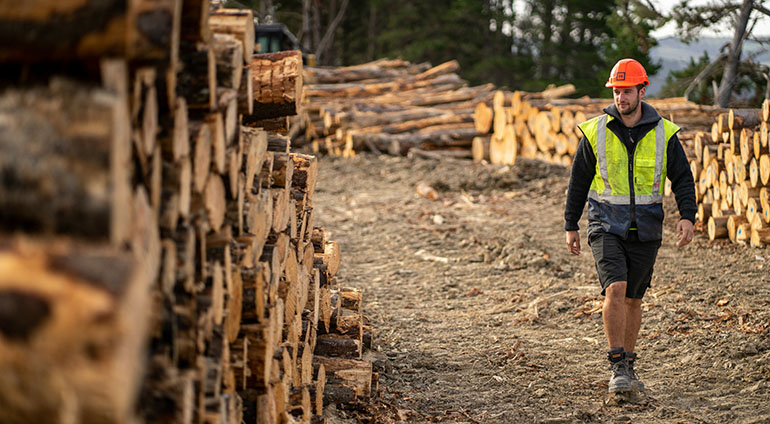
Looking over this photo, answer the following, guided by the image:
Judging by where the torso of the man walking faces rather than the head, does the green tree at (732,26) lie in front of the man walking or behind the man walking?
behind

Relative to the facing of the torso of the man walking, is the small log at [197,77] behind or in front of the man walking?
in front

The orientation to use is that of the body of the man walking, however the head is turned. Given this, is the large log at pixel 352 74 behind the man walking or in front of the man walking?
behind

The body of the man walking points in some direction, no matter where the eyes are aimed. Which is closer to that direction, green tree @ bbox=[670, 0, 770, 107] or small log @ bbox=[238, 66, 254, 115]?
the small log

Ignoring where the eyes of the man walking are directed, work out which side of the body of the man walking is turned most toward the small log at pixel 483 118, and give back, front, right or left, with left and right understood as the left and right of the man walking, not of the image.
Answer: back

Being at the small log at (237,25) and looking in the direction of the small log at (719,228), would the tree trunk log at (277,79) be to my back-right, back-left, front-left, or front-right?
front-left

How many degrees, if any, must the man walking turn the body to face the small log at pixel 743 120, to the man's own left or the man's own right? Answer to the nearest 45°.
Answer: approximately 180°

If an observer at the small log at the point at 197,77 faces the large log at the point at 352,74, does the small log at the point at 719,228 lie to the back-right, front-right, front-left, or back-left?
front-right

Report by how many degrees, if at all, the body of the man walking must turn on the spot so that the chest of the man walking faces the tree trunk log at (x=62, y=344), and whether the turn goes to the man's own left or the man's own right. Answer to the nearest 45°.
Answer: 0° — they already face it

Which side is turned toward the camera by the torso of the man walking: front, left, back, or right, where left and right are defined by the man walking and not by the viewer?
front

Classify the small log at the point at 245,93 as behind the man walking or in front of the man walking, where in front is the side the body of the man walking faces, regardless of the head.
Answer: in front

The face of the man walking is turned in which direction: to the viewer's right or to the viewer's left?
to the viewer's left

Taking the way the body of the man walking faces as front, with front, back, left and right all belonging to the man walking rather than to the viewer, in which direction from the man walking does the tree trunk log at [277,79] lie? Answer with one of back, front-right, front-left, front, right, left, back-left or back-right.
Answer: front-right
